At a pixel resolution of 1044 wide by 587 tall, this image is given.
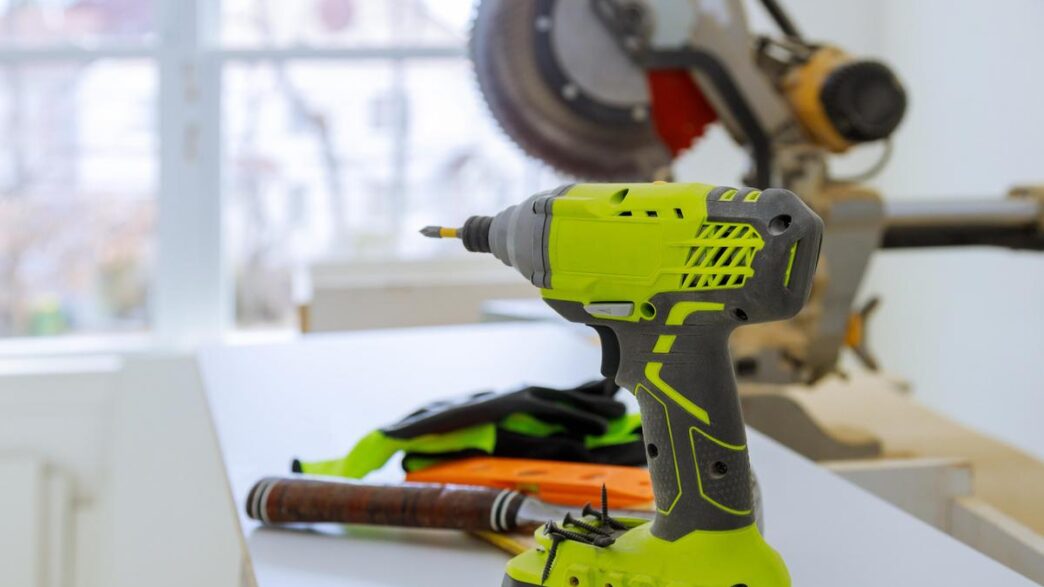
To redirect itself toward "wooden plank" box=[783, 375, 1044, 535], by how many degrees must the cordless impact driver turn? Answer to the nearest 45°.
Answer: approximately 135° to its right

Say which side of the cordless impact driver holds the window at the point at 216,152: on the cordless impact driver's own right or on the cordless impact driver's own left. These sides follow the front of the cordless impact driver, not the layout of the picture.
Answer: on the cordless impact driver's own right

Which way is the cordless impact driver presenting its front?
to the viewer's left

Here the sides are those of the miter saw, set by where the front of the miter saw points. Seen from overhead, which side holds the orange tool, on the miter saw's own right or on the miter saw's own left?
on the miter saw's own left

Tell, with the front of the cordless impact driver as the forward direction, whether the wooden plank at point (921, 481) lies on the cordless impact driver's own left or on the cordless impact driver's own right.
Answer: on the cordless impact driver's own right

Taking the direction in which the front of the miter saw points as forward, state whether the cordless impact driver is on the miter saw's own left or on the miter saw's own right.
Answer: on the miter saw's own left

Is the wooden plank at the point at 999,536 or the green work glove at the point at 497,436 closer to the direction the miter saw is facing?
the green work glove

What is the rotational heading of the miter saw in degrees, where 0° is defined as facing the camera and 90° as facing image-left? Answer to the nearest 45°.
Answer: approximately 90°

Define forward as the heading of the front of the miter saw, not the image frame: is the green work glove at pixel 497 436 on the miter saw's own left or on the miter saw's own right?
on the miter saw's own left
